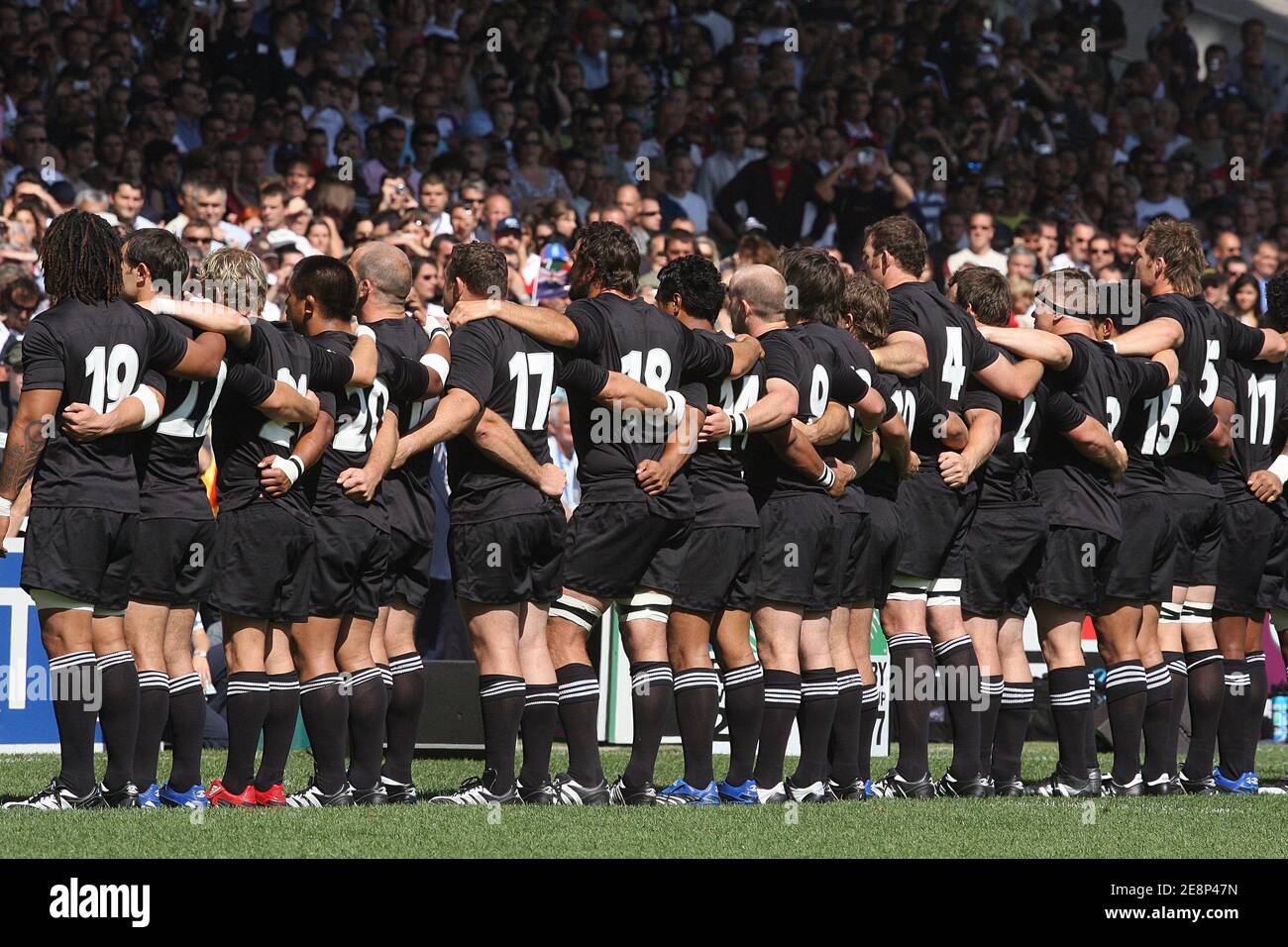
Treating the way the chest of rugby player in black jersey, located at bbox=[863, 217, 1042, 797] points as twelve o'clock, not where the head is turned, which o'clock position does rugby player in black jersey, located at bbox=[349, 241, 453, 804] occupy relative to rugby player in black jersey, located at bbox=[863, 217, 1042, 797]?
rugby player in black jersey, located at bbox=[349, 241, 453, 804] is roughly at 10 o'clock from rugby player in black jersey, located at bbox=[863, 217, 1042, 797].

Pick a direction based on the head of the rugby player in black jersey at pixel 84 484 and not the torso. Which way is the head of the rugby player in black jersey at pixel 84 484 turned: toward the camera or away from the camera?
away from the camera

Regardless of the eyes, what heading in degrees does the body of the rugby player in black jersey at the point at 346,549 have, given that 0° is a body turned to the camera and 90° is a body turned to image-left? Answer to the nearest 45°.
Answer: approximately 135°

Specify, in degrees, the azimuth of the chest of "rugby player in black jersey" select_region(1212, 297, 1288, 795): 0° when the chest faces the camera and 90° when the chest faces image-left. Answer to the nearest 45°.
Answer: approximately 135°

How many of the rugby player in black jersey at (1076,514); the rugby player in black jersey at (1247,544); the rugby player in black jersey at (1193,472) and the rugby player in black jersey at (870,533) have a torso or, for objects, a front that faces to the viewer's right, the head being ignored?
0

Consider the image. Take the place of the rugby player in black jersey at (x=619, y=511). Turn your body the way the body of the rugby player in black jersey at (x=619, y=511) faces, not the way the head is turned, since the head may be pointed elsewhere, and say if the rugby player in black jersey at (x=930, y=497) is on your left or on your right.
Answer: on your right

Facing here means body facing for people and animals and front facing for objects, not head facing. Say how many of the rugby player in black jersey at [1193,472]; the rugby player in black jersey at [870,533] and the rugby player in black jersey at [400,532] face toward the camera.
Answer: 0

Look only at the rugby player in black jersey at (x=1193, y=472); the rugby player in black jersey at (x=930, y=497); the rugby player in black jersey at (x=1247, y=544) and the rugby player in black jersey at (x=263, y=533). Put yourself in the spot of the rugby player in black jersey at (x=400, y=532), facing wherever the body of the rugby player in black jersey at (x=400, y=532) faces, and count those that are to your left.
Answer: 1

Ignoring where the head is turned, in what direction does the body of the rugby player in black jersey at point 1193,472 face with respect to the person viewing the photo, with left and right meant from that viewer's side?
facing away from the viewer and to the left of the viewer

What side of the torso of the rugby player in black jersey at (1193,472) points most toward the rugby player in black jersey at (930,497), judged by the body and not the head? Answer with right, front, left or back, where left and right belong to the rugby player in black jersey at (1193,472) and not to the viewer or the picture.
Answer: left

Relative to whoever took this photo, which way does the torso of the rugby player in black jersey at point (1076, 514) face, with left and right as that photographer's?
facing away from the viewer and to the left of the viewer

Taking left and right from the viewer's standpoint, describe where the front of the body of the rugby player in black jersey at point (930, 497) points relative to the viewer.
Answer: facing away from the viewer and to the left of the viewer

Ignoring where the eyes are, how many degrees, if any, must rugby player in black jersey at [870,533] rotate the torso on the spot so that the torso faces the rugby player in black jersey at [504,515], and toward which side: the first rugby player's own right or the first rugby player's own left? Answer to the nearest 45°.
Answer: approximately 90° to the first rugby player's own left

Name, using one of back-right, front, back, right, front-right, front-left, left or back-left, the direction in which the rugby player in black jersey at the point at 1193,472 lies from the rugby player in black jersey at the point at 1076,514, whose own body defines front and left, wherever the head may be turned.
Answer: right
